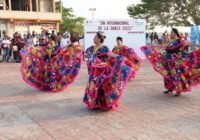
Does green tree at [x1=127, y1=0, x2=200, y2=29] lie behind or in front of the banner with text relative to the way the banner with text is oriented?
behind

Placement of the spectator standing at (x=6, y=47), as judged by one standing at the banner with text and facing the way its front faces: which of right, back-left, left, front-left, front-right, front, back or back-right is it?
right

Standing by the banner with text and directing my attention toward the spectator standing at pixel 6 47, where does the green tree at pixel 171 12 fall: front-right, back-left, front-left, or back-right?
back-right

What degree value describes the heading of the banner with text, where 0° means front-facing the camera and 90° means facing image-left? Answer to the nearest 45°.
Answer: approximately 0°

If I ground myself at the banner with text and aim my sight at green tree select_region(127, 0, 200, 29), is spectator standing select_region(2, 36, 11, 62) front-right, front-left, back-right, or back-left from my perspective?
back-left

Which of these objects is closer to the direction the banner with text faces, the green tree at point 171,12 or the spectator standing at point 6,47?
the spectator standing
